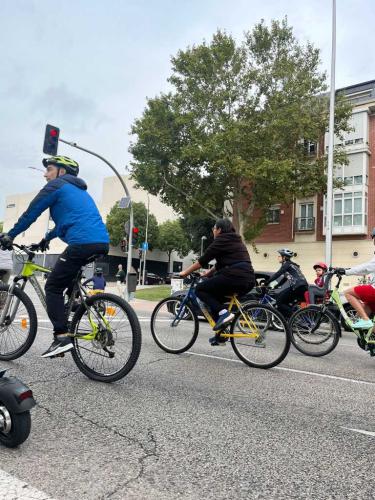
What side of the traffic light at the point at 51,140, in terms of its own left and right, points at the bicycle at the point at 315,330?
front

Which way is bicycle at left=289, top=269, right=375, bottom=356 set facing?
to the viewer's left

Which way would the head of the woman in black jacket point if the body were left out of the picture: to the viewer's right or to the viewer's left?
to the viewer's left

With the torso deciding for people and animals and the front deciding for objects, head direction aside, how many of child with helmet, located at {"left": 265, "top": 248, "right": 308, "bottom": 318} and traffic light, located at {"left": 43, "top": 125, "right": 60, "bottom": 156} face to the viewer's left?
1

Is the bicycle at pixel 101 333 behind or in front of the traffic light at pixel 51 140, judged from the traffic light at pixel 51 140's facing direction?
in front

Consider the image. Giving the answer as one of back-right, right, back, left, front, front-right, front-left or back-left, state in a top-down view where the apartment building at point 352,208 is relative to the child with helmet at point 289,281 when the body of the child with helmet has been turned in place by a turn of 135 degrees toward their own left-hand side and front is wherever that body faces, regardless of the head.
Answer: back-left

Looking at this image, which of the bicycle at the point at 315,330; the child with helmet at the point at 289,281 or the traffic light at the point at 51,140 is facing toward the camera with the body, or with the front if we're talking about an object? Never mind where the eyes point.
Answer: the traffic light

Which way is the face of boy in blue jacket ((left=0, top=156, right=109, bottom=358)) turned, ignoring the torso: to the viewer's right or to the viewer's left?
to the viewer's left

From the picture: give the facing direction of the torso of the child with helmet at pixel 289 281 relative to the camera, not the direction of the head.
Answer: to the viewer's left

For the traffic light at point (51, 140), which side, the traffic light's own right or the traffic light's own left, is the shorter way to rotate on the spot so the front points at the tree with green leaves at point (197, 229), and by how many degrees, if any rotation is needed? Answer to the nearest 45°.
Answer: approximately 135° to the traffic light's own left

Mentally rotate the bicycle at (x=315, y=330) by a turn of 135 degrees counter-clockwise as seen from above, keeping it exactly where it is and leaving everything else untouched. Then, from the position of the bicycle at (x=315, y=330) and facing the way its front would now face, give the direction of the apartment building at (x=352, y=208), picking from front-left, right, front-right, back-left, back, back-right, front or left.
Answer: back-left

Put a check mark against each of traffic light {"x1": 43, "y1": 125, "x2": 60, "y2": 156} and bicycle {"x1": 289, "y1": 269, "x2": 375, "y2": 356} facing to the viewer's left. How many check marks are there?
1

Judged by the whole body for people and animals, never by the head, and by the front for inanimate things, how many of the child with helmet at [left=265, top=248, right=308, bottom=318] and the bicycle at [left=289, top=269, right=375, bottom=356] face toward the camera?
0
